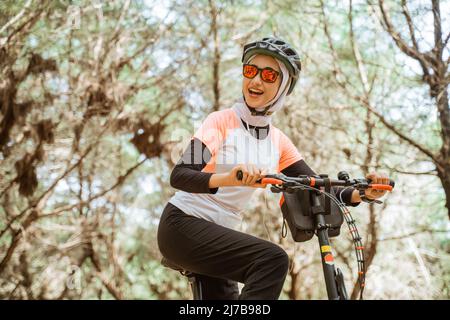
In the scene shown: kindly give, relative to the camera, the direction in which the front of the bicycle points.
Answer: facing the viewer and to the right of the viewer

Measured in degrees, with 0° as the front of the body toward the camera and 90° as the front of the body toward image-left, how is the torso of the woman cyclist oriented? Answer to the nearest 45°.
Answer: approximately 315°
